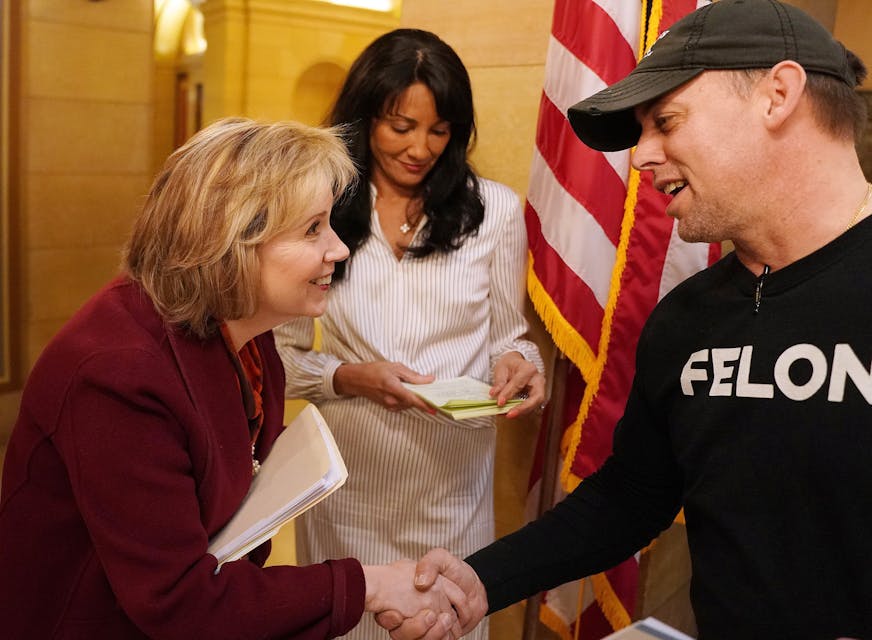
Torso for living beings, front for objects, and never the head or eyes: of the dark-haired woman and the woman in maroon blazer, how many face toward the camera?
1

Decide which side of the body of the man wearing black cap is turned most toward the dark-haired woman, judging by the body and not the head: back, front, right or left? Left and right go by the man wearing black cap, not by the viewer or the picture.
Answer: right

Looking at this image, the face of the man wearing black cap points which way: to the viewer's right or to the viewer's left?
to the viewer's left

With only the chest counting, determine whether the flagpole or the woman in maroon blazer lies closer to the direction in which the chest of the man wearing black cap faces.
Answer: the woman in maroon blazer

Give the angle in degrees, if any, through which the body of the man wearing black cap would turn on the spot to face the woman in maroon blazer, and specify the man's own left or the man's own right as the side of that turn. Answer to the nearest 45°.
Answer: approximately 45° to the man's own right

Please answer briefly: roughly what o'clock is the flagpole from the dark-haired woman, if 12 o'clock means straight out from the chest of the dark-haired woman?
The flagpole is roughly at 8 o'clock from the dark-haired woman.

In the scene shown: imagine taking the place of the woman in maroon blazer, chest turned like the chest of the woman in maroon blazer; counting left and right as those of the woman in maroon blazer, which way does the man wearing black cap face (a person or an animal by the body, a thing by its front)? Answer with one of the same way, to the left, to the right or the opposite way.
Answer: the opposite way

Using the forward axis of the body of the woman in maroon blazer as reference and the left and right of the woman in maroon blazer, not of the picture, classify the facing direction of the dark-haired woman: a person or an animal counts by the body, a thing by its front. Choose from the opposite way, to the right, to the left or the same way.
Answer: to the right

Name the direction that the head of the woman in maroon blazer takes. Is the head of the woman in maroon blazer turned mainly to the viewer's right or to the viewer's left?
to the viewer's right

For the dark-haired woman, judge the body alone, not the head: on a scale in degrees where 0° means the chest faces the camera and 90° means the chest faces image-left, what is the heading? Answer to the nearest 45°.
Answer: approximately 0°

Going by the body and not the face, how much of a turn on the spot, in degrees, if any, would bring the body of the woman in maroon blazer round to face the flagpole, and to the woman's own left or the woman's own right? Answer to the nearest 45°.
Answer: approximately 45° to the woman's own left

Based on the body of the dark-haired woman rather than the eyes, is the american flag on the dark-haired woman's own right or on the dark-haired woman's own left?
on the dark-haired woman's own left

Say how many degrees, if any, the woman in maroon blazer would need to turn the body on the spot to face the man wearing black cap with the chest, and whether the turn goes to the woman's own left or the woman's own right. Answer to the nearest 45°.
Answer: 0° — they already face them

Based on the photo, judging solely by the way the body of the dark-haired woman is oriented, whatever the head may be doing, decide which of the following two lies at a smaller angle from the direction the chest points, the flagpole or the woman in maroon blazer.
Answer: the woman in maroon blazer

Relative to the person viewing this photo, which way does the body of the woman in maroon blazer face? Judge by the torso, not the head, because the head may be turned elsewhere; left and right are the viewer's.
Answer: facing to the right of the viewer

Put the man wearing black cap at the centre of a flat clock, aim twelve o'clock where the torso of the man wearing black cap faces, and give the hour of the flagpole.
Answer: The flagpole is roughly at 4 o'clock from the man wearing black cap.
